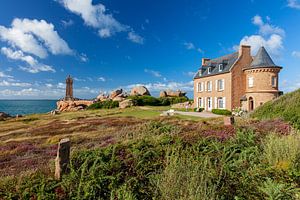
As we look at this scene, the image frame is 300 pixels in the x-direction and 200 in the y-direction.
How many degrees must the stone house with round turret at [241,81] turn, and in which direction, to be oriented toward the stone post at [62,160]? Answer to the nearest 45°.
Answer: approximately 45° to its left

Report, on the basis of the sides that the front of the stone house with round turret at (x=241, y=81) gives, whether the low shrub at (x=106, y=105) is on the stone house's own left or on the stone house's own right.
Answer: on the stone house's own right

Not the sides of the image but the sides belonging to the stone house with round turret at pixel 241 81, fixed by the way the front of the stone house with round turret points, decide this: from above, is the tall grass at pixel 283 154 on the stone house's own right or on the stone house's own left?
on the stone house's own left

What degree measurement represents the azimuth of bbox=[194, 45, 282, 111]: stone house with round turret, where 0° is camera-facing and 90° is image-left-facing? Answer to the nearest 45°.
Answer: approximately 45°

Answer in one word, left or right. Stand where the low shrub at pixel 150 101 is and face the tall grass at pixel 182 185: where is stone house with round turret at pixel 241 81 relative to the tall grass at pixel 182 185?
left
